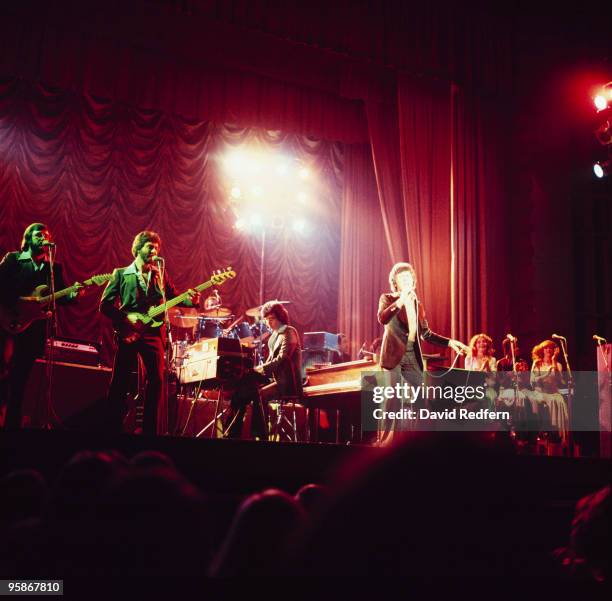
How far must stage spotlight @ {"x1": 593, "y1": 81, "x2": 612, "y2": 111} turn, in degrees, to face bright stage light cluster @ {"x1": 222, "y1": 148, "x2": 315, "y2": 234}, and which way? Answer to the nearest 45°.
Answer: approximately 45° to its right

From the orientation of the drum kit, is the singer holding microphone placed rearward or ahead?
ahead

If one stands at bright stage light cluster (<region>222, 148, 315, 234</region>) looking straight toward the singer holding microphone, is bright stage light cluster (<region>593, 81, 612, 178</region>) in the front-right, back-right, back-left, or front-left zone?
front-left

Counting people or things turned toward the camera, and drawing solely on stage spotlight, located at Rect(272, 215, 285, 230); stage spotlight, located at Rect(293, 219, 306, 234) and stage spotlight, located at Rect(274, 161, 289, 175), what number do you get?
3

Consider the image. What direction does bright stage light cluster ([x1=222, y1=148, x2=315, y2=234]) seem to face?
toward the camera

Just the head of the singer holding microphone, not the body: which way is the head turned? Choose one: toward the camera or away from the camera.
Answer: toward the camera

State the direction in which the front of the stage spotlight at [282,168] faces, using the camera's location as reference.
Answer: facing the viewer

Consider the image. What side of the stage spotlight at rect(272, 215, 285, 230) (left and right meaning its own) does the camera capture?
front

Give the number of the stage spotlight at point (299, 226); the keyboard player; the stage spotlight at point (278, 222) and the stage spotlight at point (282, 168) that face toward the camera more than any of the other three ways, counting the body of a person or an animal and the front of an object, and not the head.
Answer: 3

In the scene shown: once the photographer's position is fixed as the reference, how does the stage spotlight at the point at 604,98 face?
facing the viewer and to the left of the viewer

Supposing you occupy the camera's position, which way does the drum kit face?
facing the viewer and to the right of the viewer

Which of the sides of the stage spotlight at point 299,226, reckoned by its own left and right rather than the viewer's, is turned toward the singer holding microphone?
front
